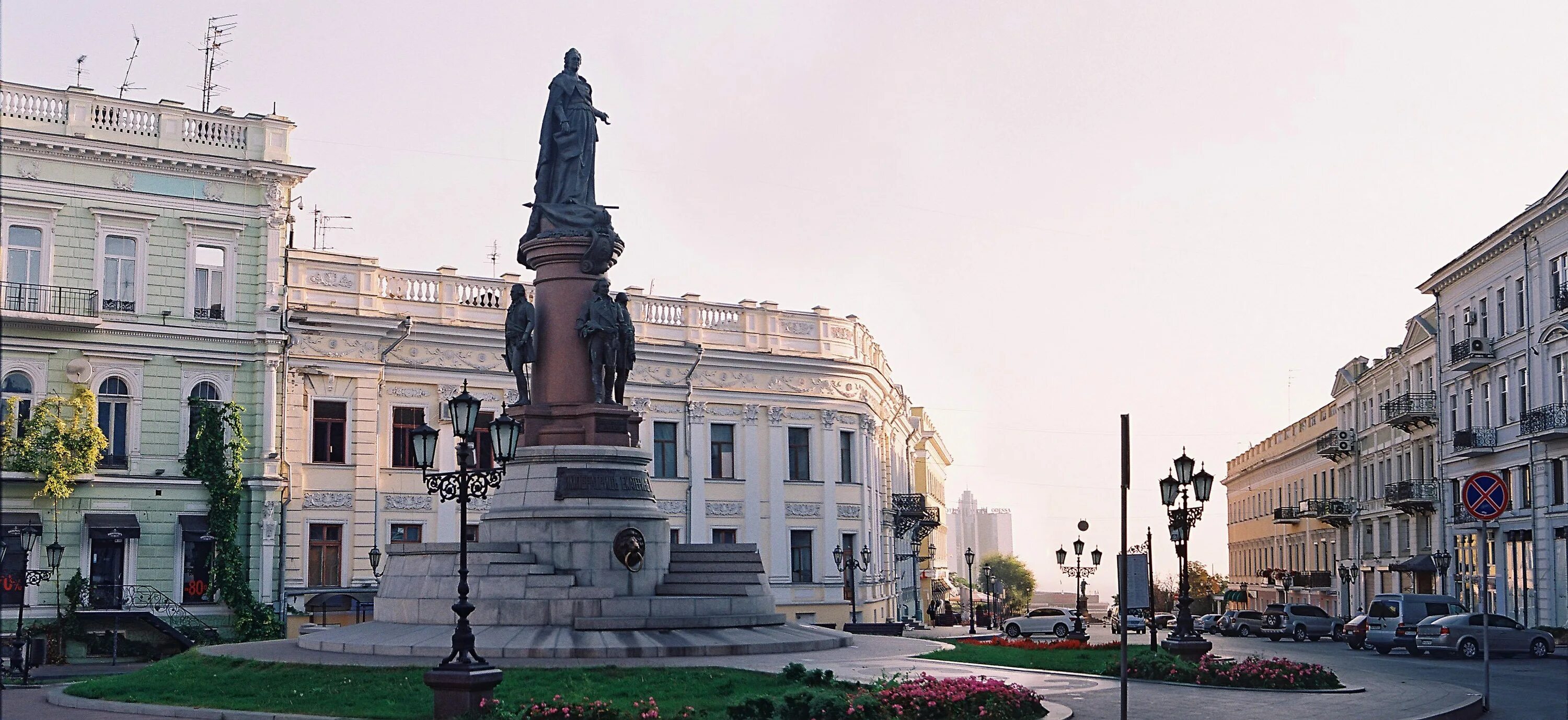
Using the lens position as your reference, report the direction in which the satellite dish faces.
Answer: facing the viewer

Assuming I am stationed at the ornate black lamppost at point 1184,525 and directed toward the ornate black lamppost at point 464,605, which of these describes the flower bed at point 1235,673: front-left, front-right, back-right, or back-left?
front-left

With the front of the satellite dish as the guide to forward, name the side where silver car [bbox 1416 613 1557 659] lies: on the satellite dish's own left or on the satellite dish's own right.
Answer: on the satellite dish's own left

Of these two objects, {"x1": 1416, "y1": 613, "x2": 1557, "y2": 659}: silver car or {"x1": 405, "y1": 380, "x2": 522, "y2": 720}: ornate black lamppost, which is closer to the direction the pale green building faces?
the ornate black lamppost

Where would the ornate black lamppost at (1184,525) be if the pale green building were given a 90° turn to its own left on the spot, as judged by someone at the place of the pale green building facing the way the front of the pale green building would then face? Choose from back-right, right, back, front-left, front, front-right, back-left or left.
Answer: front-right

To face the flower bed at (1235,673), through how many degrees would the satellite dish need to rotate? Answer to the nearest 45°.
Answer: approximately 45° to its left

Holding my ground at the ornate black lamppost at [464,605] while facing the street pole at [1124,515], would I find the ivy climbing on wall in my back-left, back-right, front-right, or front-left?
back-left

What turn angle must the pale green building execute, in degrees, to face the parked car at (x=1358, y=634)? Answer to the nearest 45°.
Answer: approximately 90° to its left

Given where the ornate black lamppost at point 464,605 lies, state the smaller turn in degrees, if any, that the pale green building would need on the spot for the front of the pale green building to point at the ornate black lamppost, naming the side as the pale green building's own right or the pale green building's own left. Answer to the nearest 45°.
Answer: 0° — it already faces it

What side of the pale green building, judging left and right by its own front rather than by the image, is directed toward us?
front

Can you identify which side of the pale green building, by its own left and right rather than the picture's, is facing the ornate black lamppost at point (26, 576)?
front

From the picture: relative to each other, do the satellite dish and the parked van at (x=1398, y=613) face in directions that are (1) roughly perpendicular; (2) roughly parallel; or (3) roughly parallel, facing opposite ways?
roughly perpendicular

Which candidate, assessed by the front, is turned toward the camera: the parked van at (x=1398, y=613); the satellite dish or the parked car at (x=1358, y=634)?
the satellite dish

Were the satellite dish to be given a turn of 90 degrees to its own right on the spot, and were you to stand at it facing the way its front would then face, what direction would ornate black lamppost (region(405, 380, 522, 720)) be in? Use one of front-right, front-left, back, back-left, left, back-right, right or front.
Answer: left
